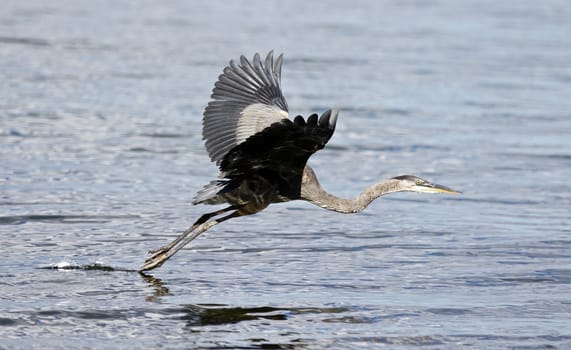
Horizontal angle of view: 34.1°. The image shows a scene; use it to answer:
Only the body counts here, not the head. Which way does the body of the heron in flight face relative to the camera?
to the viewer's right
